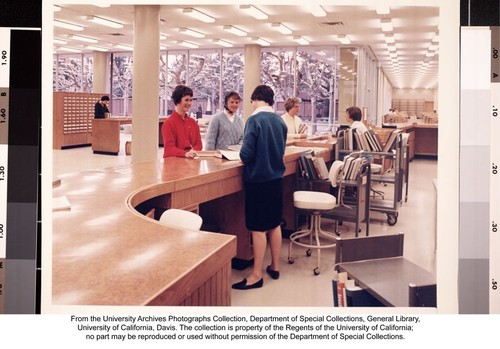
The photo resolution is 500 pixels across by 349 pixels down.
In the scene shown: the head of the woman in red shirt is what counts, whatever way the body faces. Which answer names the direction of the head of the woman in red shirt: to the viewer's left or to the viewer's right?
to the viewer's right

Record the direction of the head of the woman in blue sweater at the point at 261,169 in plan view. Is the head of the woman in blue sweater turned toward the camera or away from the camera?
away from the camera

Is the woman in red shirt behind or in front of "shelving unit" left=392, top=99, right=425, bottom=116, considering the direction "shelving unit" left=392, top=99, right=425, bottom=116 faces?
in front

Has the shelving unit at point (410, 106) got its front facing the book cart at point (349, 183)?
yes

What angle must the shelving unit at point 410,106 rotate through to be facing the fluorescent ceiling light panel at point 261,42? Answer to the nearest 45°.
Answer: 0° — it already faces it

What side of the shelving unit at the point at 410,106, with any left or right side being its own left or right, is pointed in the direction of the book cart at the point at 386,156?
front

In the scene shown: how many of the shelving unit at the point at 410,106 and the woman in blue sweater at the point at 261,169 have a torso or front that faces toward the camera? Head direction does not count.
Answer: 1

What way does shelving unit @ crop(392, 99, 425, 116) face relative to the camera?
toward the camera

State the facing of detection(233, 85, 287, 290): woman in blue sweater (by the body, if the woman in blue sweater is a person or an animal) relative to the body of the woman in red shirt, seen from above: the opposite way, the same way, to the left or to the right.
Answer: the opposite way

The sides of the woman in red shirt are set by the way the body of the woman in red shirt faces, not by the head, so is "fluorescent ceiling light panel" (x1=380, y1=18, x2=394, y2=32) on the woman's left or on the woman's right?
on the woman's left

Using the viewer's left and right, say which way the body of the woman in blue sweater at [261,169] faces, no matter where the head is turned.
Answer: facing away from the viewer and to the left of the viewer

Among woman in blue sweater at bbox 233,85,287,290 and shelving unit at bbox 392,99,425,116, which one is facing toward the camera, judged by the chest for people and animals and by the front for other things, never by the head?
the shelving unit

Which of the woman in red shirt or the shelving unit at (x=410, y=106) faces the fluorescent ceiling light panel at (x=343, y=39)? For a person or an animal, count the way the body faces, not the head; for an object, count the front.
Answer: the shelving unit
